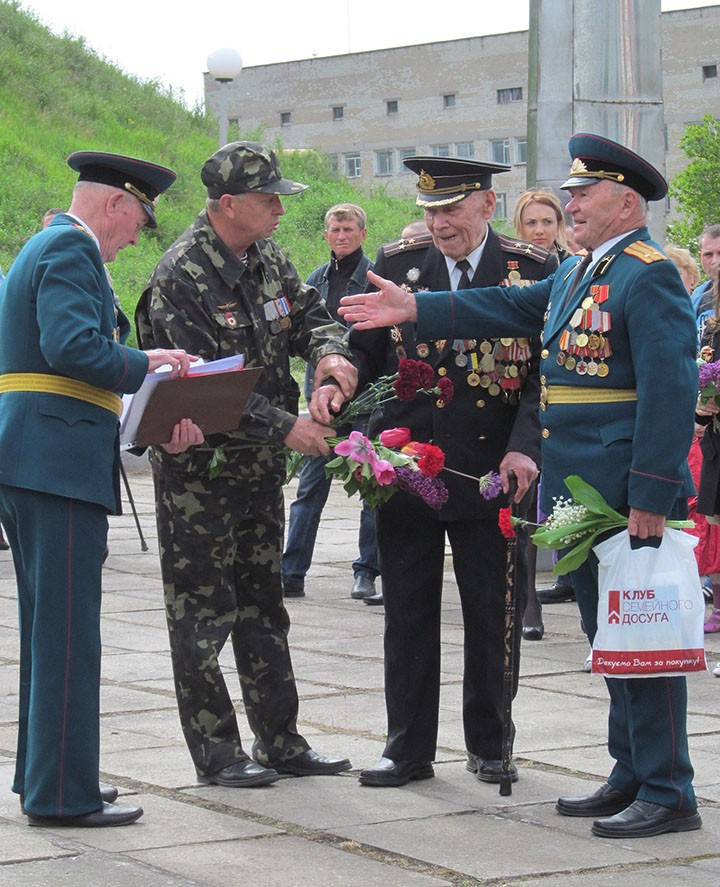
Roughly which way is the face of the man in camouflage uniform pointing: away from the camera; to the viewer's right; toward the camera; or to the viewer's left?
to the viewer's right

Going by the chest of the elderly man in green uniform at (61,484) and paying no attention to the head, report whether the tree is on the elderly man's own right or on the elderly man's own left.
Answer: on the elderly man's own left

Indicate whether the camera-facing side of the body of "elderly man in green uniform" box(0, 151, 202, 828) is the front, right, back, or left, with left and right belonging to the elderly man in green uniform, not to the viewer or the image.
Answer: right

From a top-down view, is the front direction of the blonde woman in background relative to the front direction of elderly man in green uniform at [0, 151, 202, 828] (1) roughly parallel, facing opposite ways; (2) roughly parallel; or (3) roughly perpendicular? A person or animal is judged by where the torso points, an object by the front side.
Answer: roughly perpendicular

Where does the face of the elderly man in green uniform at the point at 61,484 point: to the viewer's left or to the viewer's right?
to the viewer's right

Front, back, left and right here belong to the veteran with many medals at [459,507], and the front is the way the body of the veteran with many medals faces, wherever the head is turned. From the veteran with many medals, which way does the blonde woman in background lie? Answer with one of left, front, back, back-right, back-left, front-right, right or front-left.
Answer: back

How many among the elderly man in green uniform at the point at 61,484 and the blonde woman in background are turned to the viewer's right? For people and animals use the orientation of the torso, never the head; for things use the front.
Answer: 1

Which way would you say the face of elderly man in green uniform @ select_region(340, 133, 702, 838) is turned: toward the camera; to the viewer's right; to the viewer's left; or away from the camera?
to the viewer's left

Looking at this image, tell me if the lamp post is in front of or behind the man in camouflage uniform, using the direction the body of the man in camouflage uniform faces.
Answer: behind

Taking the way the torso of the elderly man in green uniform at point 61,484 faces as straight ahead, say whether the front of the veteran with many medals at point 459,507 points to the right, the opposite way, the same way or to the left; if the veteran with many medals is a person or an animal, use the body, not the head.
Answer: to the right

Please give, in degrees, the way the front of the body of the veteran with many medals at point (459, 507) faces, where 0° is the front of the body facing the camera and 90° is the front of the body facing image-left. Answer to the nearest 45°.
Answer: approximately 0°
